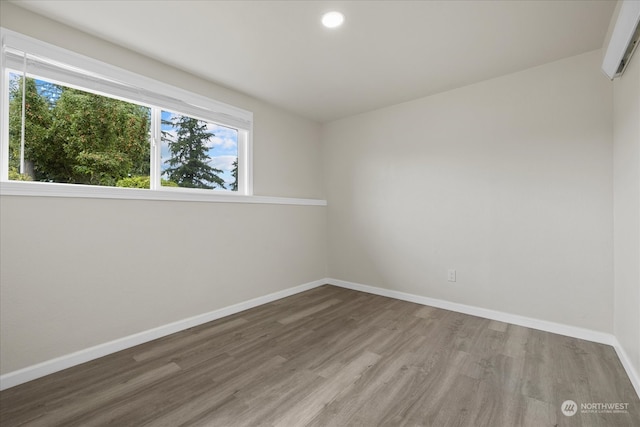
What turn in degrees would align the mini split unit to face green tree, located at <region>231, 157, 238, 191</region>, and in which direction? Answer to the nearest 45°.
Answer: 0° — it already faces it

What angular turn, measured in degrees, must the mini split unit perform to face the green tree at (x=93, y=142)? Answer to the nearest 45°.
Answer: approximately 45° to its left

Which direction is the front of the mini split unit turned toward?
to the viewer's left
